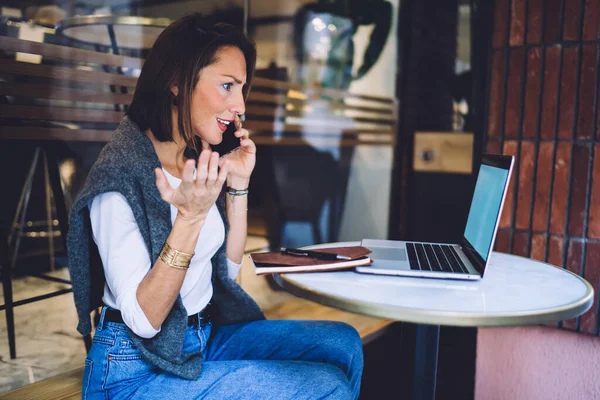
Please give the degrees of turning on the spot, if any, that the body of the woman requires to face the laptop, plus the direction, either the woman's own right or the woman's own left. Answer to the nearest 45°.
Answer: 0° — they already face it

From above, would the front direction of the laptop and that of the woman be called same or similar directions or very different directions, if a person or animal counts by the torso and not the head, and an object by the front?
very different directions

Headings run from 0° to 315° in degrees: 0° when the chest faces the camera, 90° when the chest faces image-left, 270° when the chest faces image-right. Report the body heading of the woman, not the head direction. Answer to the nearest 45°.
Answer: approximately 270°

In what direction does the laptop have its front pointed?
to the viewer's left

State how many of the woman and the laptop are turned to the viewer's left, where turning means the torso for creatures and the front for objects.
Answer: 1
